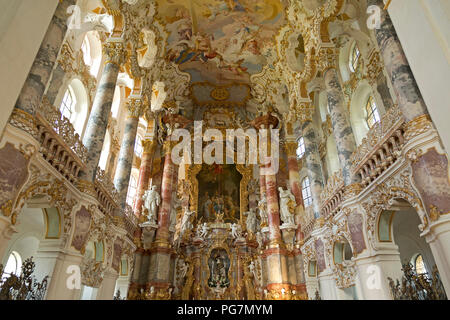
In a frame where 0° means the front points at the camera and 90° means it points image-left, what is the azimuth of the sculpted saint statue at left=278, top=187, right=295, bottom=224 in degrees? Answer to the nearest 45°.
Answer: approximately 45°

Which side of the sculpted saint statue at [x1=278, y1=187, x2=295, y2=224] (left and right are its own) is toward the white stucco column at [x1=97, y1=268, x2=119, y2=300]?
front

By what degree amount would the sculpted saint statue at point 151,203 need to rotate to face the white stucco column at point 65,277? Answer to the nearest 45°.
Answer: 0° — it already faces it

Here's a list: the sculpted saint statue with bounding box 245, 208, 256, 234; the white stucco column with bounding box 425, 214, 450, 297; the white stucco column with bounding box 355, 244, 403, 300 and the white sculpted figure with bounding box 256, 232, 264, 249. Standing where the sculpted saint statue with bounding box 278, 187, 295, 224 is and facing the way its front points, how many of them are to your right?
2

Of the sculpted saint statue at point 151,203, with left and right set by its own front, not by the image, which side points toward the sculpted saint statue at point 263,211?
left

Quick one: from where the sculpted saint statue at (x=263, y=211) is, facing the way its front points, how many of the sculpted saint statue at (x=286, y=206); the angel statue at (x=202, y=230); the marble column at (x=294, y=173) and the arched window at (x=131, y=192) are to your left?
2

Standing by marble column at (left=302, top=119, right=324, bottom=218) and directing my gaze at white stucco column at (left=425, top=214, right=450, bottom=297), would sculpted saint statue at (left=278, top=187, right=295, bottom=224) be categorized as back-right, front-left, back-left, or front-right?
back-right

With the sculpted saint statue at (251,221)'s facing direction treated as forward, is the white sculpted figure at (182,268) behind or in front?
in front

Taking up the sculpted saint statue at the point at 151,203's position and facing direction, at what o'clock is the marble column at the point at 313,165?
The marble column is roughly at 10 o'clock from the sculpted saint statue.

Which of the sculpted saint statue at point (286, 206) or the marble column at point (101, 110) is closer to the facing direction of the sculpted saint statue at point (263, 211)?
the marble column

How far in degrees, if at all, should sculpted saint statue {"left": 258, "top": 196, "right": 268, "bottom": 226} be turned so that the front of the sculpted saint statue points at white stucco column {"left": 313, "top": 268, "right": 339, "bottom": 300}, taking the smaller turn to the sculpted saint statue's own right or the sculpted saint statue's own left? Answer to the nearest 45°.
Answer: approximately 45° to the sculpted saint statue's own left

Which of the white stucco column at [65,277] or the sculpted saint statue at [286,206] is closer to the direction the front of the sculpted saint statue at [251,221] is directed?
the white stucco column

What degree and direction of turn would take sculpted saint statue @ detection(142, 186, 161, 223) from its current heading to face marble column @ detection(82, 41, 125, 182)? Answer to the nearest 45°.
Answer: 0° — it already faces it

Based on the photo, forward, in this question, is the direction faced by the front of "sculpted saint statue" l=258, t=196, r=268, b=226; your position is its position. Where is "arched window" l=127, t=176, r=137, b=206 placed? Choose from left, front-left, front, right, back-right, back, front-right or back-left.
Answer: front-right

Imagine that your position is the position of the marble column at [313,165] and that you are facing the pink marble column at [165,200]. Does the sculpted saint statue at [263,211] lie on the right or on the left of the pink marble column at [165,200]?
right
